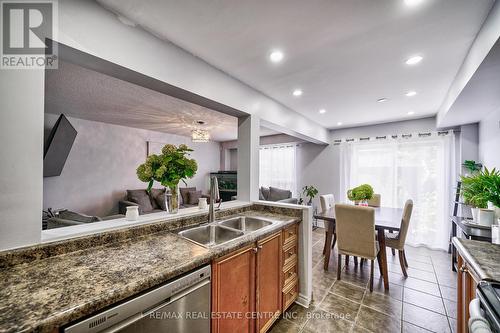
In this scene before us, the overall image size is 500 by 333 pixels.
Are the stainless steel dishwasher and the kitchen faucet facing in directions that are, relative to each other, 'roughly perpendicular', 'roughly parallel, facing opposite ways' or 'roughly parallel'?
roughly parallel

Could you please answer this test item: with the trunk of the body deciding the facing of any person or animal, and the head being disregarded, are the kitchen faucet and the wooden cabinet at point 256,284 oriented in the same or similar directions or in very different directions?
same or similar directions

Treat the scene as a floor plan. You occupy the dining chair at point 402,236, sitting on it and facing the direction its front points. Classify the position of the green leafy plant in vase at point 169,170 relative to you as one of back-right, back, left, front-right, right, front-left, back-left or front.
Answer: front-left

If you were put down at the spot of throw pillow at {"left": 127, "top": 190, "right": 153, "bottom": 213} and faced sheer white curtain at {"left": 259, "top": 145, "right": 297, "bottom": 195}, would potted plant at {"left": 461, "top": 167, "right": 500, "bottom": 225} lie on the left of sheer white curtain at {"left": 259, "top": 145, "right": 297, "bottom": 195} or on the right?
right

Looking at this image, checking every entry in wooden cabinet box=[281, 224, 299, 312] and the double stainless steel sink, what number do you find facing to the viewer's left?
0

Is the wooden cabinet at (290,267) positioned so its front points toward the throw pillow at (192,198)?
no

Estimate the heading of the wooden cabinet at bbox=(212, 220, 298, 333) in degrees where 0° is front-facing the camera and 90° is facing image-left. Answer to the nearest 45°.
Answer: approximately 315°

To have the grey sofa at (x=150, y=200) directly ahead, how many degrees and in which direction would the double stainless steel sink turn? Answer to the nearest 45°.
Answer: approximately 180°

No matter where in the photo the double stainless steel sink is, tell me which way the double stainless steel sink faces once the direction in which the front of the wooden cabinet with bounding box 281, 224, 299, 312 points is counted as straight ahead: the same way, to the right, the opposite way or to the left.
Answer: the same way

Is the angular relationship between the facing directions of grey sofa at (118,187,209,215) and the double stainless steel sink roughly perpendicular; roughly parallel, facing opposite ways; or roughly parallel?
roughly parallel

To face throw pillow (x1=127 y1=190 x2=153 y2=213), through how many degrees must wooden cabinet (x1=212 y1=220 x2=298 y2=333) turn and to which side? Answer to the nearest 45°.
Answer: approximately 180°

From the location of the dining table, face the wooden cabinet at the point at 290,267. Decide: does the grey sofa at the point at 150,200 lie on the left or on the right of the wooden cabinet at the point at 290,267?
right

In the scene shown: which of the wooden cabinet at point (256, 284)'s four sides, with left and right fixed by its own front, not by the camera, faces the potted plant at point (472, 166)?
left

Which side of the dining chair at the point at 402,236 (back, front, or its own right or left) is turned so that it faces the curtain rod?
right

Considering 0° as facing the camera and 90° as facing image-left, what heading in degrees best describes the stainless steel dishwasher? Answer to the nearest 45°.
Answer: approximately 315°

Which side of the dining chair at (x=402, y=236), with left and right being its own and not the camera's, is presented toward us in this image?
left

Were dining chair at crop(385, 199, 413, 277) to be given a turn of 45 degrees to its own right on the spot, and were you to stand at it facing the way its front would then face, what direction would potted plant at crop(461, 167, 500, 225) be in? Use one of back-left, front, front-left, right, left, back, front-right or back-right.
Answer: back
